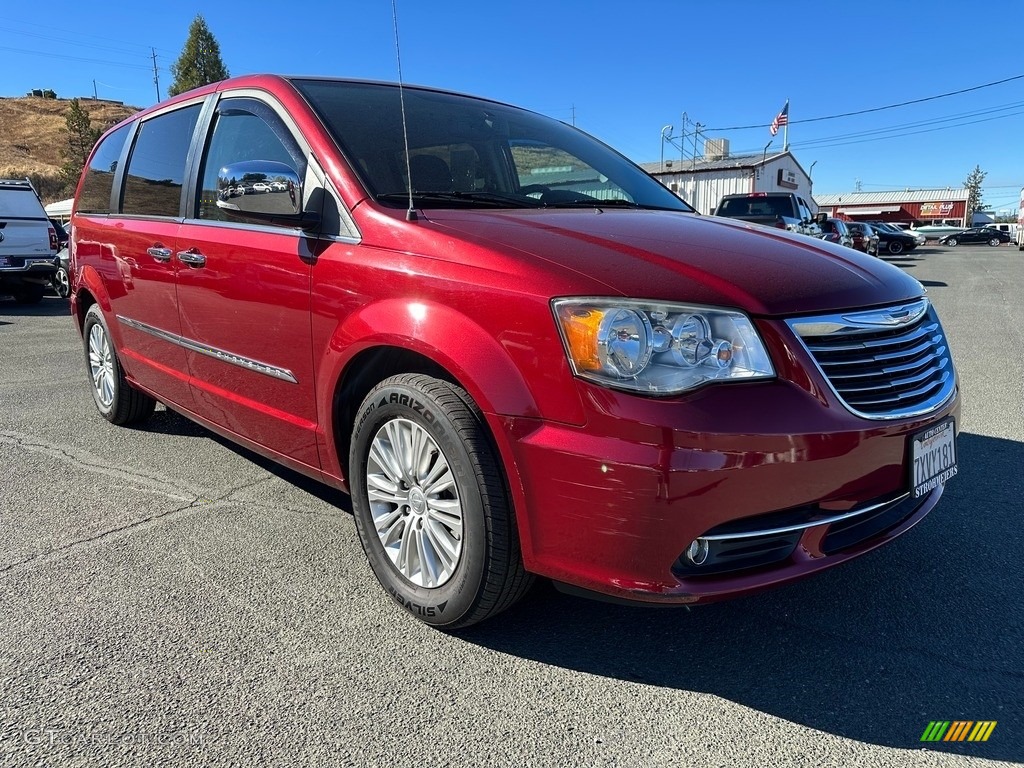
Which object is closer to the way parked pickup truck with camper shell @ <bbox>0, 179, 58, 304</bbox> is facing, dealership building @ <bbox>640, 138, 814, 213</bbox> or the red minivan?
the dealership building

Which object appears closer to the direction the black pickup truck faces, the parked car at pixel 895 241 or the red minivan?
the parked car

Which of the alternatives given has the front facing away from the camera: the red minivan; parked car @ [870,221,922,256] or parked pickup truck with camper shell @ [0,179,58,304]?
parked pickup truck with camper shell @ [0,179,58,304]

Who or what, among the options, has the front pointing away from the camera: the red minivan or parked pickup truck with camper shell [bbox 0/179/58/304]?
the parked pickup truck with camper shell

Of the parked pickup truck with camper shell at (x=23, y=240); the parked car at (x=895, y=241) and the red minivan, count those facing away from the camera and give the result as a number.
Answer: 1

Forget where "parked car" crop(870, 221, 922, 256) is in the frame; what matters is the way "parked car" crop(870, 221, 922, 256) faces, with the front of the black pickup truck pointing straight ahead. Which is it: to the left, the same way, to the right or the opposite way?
to the right

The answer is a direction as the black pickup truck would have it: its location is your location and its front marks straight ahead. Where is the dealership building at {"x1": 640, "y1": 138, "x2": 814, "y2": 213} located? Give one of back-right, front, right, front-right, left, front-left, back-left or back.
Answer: front-left

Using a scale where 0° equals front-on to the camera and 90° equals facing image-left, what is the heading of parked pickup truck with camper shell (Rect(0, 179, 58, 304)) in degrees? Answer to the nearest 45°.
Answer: approximately 180°

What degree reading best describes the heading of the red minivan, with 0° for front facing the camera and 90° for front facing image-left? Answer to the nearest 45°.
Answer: approximately 315°

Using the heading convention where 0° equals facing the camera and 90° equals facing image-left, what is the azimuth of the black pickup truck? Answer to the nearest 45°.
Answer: approximately 225°

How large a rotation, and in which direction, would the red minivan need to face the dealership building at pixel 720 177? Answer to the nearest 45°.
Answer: approximately 135° to its left

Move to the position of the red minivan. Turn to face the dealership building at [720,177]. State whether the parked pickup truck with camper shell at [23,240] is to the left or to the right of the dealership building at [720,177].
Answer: left
